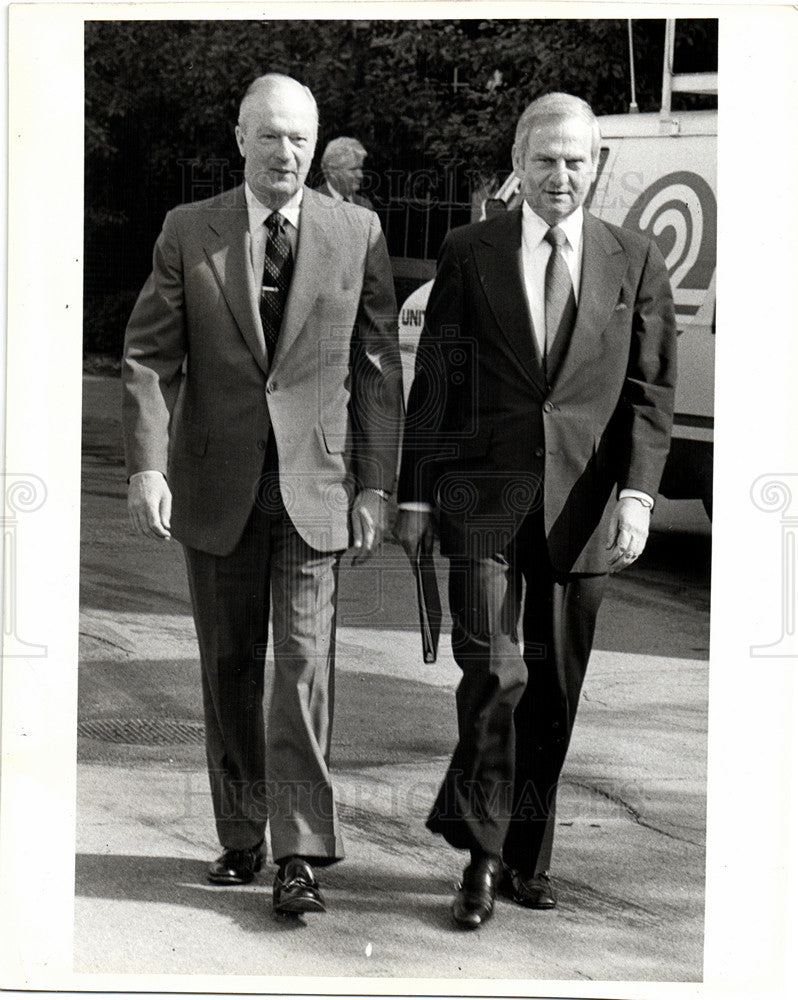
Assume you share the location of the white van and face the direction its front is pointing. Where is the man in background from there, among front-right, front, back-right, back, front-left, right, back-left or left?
front

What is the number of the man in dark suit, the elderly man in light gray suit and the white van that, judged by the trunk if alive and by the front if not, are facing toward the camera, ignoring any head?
2

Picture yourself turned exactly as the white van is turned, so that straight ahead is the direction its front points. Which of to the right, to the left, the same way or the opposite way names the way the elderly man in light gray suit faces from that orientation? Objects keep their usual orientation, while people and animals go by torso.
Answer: to the left

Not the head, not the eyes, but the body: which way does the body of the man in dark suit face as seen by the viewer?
toward the camera

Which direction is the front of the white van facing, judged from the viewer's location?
facing to the left of the viewer

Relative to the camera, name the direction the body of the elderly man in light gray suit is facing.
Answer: toward the camera

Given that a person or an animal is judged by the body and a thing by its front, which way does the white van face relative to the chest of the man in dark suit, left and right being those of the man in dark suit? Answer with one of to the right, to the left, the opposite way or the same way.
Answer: to the right
